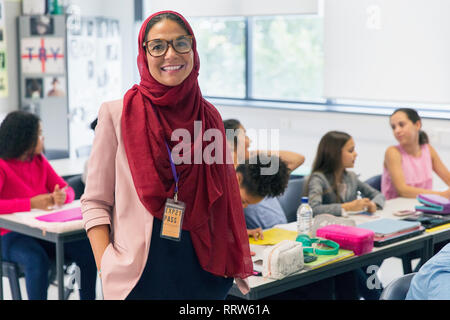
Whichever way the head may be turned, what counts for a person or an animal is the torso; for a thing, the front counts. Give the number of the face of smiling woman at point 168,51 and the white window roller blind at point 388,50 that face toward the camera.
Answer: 2

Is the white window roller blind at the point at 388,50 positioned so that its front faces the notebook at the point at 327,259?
yes

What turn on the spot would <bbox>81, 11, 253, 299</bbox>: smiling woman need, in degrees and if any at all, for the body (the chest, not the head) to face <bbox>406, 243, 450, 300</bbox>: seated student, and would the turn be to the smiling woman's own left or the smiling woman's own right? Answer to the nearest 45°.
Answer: approximately 90° to the smiling woman's own left

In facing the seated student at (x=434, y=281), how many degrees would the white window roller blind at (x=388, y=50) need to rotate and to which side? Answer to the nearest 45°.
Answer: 0° — it already faces them

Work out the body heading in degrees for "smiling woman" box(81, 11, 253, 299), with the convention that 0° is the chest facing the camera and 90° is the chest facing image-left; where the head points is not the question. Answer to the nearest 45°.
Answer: approximately 0°

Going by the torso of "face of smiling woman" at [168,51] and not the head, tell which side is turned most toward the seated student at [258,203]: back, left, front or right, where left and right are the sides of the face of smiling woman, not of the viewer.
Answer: back

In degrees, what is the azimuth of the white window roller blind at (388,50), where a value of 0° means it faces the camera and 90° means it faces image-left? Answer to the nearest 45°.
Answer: approximately 0°

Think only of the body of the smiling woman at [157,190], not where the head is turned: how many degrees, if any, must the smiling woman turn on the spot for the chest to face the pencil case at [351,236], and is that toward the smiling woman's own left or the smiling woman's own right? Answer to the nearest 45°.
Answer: approximately 135° to the smiling woman's own left

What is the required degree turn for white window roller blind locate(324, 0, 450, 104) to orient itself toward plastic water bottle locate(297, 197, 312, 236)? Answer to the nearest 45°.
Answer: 0° — it already faces it
